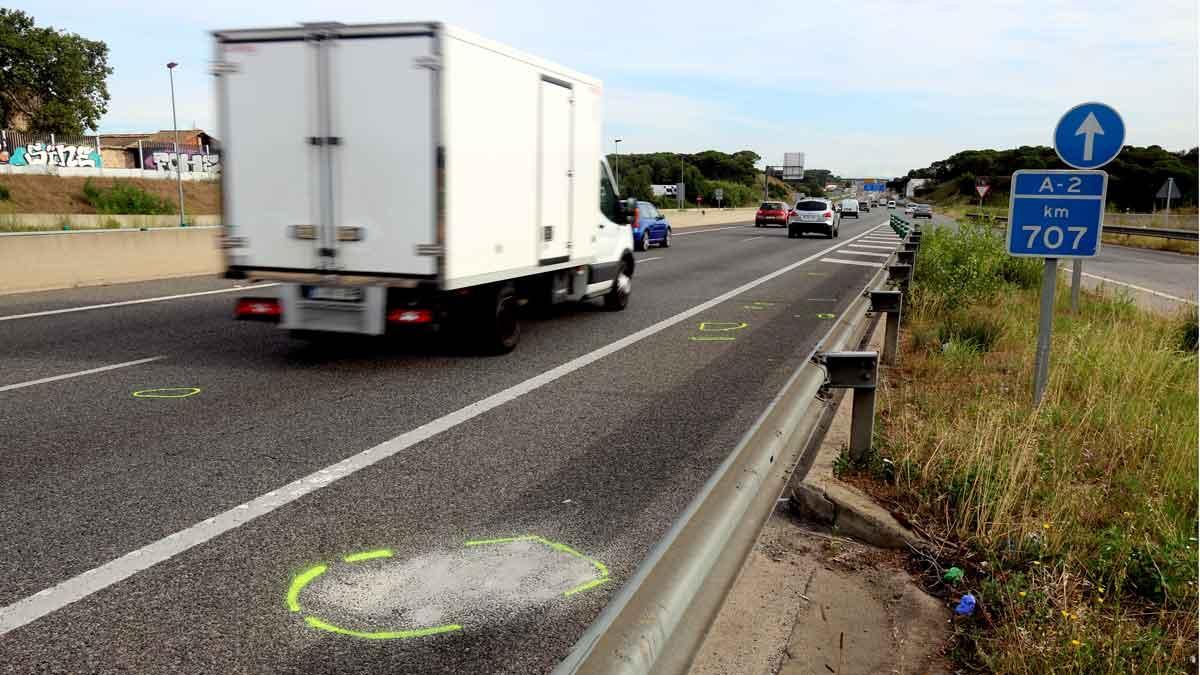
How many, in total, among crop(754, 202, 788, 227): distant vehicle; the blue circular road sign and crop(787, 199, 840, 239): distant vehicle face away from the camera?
2

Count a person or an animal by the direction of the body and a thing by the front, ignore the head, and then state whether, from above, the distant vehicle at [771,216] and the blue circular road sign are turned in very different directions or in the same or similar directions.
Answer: very different directions

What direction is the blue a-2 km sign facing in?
toward the camera

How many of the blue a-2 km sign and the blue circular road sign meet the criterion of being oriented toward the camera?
2

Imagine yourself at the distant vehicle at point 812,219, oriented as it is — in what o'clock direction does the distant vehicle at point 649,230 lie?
the distant vehicle at point 649,230 is roughly at 7 o'clock from the distant vehicle at point 812,219.

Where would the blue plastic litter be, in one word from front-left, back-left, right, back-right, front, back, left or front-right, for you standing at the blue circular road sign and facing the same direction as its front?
front

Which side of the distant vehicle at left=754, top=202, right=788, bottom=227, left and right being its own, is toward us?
back

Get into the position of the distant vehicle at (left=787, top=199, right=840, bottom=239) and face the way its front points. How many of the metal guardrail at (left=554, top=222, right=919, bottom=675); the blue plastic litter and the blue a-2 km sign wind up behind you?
3

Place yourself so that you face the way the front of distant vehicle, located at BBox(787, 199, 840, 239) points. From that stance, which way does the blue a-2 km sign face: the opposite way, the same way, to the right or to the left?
the opposite way

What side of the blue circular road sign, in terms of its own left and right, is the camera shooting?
front

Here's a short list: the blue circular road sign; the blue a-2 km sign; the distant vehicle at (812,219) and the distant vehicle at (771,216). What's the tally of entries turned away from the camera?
2

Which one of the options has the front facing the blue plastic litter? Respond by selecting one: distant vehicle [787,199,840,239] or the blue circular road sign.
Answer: the blue circular road sign

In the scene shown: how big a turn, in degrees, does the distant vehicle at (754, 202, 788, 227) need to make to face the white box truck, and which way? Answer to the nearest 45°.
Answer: approximately 180°

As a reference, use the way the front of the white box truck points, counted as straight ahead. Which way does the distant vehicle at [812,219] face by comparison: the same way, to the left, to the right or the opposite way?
the same way

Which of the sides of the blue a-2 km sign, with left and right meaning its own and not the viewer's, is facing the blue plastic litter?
front

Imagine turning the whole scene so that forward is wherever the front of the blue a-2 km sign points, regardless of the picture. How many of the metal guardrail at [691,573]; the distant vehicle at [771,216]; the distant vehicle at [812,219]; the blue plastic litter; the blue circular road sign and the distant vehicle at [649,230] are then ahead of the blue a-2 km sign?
2

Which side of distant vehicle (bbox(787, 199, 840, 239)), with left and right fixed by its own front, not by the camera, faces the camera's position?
back

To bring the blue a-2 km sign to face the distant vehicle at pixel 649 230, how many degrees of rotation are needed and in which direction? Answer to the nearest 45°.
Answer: approximately 135° to its right

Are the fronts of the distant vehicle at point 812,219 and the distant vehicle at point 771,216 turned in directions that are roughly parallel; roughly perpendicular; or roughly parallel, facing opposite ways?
roughly parallel

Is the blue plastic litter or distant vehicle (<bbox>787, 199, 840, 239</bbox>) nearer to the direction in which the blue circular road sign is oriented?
the blue plastic litter
